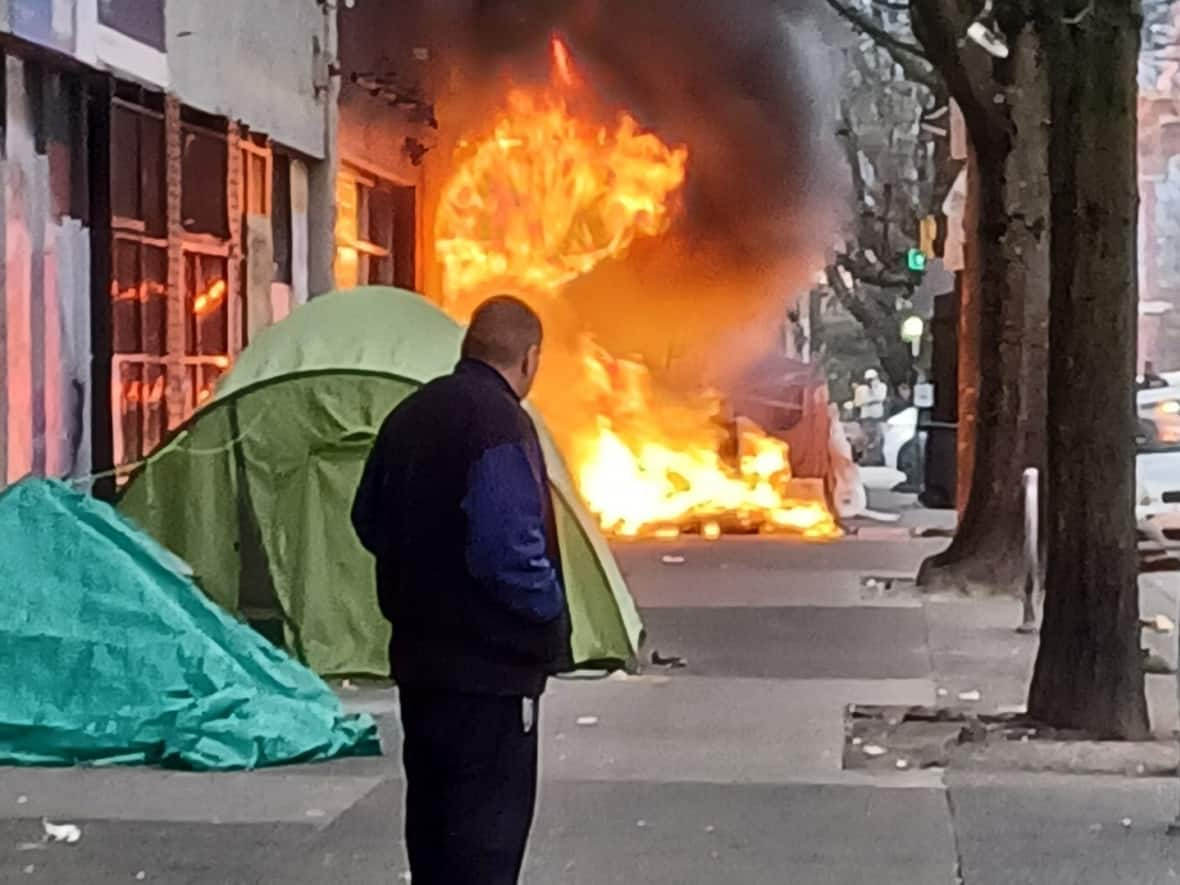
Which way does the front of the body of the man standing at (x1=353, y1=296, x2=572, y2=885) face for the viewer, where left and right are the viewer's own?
facing away from the viewer and to the right of the viewer

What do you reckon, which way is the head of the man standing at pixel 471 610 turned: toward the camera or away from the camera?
away from the camera

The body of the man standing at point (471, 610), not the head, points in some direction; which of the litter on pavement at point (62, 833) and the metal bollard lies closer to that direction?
the metal bollard

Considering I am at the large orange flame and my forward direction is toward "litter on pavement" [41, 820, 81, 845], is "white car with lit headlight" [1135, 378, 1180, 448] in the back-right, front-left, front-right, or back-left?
back-left

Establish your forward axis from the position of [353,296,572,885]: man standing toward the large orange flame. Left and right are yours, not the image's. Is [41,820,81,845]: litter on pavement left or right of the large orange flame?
left

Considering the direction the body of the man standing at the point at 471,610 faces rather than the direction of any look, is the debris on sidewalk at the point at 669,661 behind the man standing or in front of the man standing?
in front

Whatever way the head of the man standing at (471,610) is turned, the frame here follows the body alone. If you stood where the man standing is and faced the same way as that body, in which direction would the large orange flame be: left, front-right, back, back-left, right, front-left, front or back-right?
front-left
